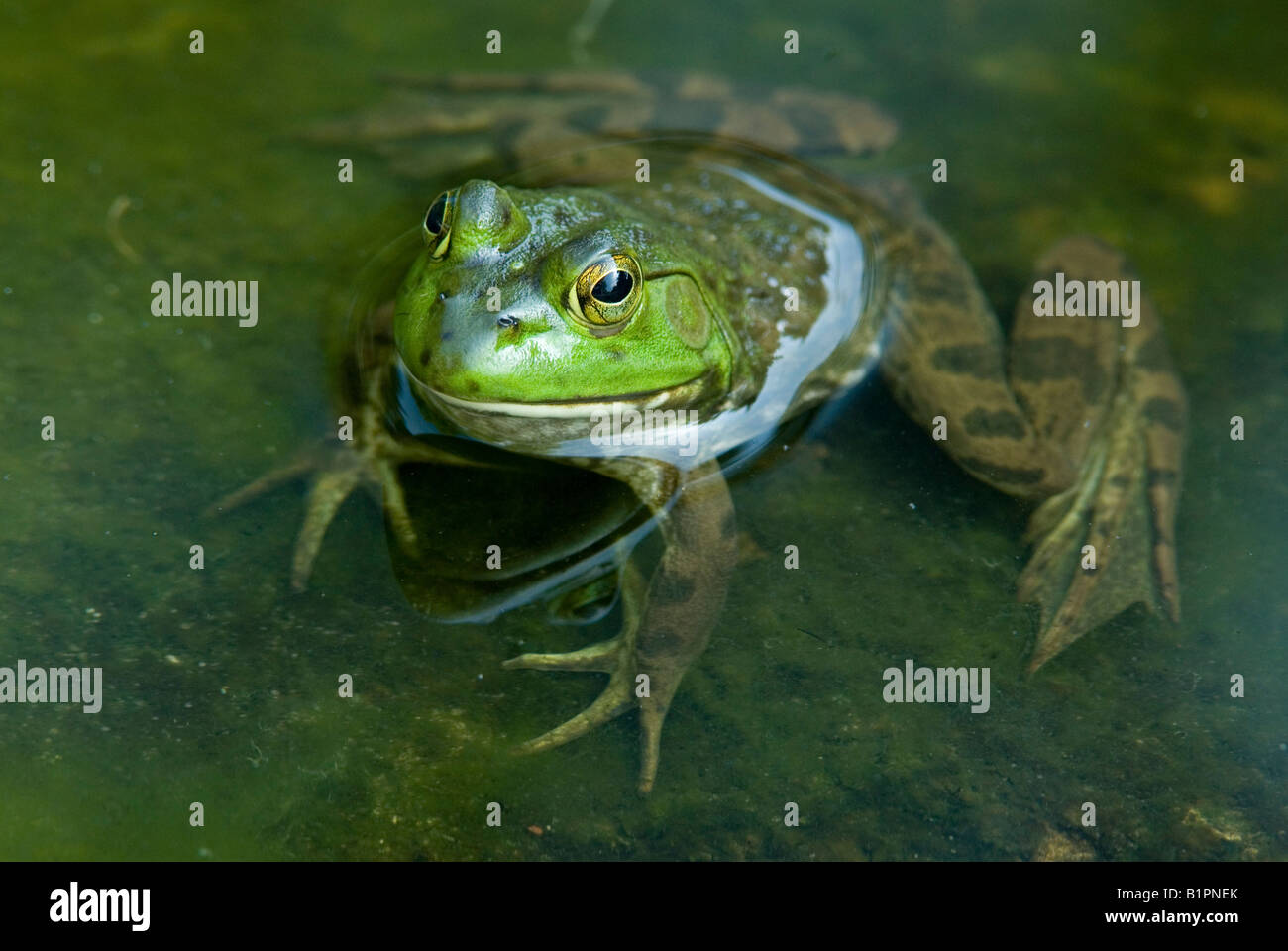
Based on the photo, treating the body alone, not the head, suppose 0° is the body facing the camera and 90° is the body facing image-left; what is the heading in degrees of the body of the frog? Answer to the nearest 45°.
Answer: approximately 45°
